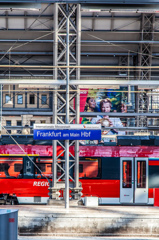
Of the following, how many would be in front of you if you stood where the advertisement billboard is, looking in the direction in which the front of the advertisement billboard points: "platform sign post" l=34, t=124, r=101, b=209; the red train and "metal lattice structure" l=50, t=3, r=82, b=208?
3

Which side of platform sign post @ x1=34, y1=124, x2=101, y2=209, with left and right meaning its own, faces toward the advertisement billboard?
back

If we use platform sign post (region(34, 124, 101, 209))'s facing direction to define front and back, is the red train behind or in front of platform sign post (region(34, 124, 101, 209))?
behind

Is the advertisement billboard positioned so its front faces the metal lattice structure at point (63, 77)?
yes

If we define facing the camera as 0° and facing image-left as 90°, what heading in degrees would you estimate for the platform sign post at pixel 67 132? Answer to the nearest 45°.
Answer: approximately 0°

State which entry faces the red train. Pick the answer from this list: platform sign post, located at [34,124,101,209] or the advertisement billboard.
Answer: the advertisement billboard

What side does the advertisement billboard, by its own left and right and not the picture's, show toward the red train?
front

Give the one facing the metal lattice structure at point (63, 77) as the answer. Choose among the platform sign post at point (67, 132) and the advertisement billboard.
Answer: the advertisement billboard

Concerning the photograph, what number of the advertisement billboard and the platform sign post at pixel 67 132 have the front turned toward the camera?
2

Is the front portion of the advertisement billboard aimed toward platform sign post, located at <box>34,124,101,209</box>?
yes
